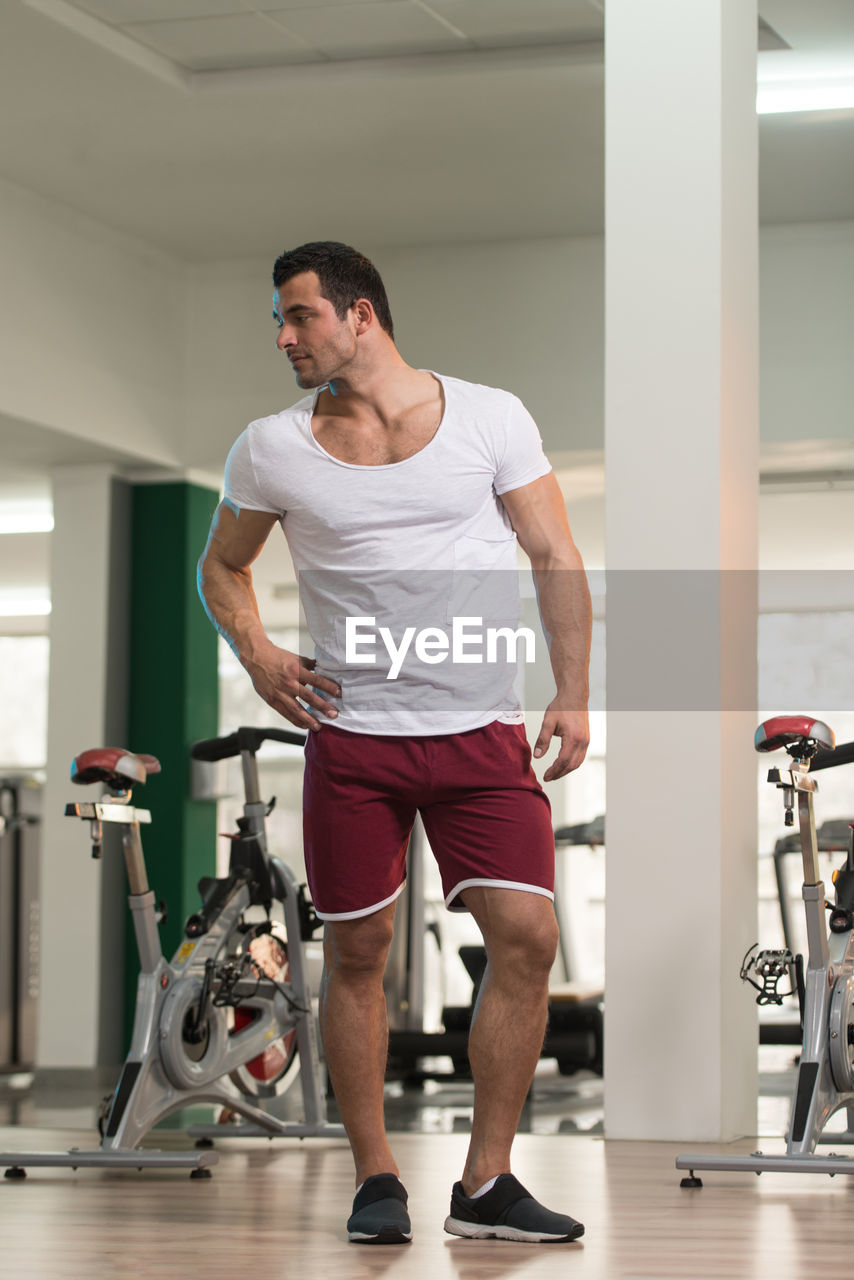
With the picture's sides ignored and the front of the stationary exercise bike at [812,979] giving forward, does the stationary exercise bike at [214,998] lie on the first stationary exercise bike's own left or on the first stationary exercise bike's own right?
on the first stationary exercise bike's own left

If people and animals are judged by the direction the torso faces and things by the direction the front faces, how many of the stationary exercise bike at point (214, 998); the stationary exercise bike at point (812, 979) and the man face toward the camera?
1

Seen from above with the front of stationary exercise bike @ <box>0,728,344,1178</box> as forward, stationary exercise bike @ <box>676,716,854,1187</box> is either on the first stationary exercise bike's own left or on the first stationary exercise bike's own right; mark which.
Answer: on the first stationary exercise bike's own right

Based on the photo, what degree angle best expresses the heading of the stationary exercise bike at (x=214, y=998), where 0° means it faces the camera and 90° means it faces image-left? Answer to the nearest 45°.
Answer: approximately 225°

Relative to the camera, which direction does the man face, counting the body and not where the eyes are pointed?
toward the camera

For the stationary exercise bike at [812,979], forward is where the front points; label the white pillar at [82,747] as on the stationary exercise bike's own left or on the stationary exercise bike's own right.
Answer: on the stationary exercise bike's own left

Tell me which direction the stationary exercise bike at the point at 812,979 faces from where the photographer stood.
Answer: facing away from the viewer and to the right of the viewer

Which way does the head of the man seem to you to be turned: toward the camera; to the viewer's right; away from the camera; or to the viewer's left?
to the viewer's left

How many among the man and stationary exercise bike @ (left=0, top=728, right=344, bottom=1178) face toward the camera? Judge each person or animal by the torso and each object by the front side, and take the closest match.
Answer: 1
